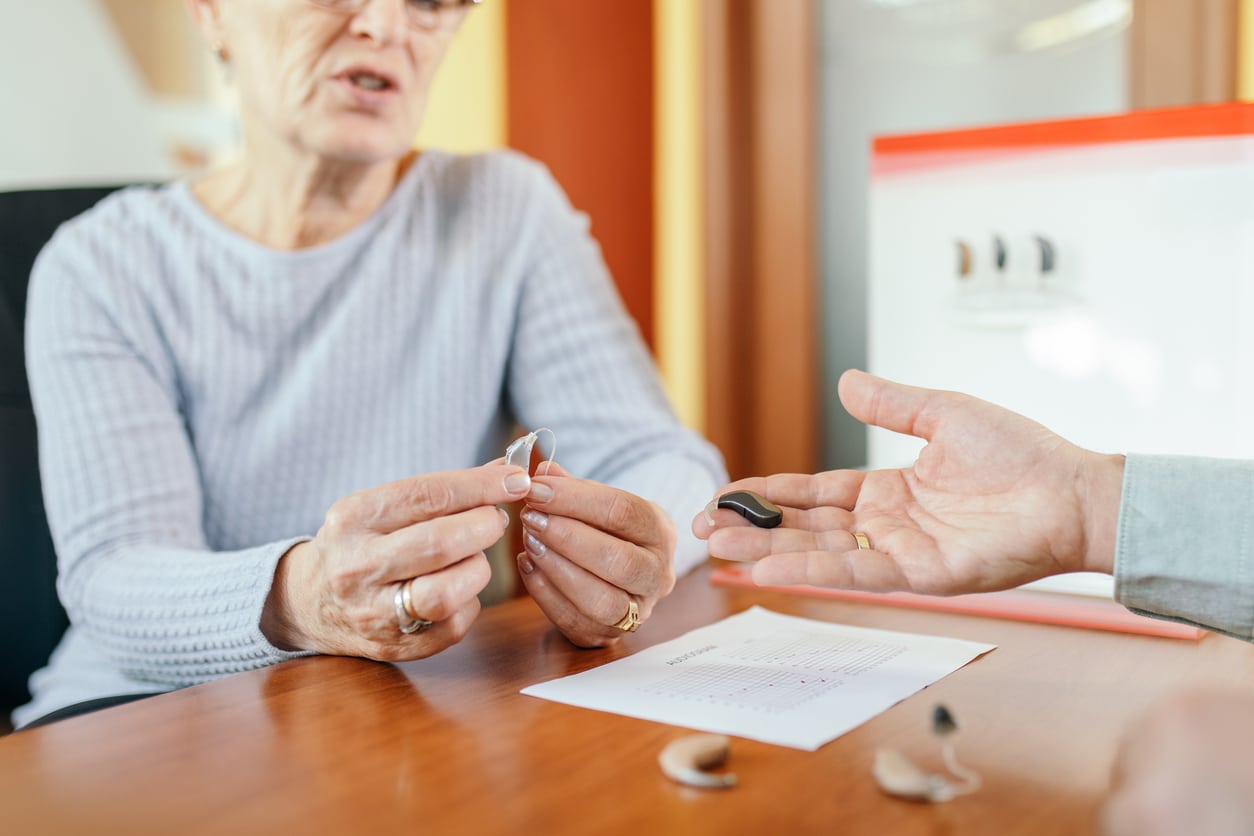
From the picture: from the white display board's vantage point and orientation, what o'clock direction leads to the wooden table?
The wooden table is roughly at 1 o'clock from the white display board.

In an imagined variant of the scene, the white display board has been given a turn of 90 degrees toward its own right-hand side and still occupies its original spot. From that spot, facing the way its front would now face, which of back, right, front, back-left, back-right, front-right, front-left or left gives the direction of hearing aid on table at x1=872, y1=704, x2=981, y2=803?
left

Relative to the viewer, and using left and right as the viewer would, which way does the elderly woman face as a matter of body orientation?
facing the viewer and to the right of the viewer

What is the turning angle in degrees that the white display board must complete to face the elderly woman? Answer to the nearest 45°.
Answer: approximately 90° to its right

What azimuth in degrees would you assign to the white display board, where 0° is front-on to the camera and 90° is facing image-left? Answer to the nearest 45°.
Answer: approximately 0°

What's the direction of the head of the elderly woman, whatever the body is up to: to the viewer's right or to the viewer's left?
to the viewer's right

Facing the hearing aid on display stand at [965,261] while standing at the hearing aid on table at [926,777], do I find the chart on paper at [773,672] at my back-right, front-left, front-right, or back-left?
front-left

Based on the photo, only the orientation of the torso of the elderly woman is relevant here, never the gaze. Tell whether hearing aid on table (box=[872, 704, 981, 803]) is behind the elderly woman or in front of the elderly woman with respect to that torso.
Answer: in front

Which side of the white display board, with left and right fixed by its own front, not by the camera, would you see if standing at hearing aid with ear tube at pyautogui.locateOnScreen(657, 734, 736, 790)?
front

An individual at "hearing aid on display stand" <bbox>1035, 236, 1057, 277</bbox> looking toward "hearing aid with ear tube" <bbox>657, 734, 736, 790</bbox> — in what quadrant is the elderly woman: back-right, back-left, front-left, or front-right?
front-right

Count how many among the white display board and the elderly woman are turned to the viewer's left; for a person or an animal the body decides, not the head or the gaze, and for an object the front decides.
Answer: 0
